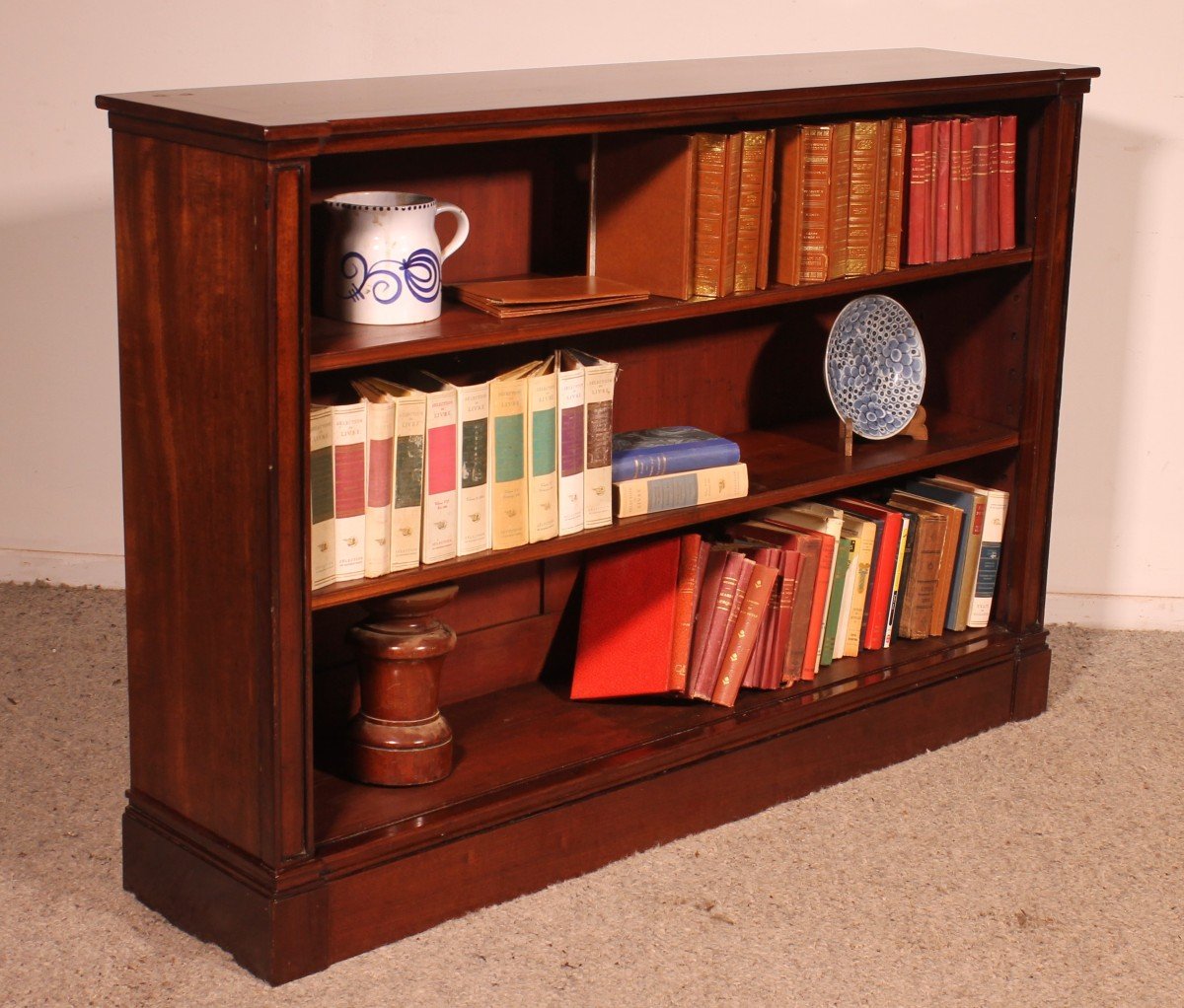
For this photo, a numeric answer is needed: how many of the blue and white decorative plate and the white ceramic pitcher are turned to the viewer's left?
1

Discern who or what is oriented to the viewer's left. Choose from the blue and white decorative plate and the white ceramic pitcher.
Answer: the white ceramic pitcher

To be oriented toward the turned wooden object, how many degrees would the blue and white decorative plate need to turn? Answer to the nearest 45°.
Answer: approximately 90° to its right

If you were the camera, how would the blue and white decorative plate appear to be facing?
facing the viewer and to the right of the viewer

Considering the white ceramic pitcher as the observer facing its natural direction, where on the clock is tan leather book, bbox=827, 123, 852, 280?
The tan leather book is roughly at 5 o'clock from the white ceramic pitcher.

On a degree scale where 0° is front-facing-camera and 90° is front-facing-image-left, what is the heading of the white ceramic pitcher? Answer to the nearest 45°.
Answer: approximately 90°

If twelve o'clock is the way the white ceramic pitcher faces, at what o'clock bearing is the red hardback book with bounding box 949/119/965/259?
The red hardback book is roughly at 5 o'clock from the white ceramic pitcher.

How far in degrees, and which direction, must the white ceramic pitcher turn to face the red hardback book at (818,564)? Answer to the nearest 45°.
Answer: approximately 135° to its right
